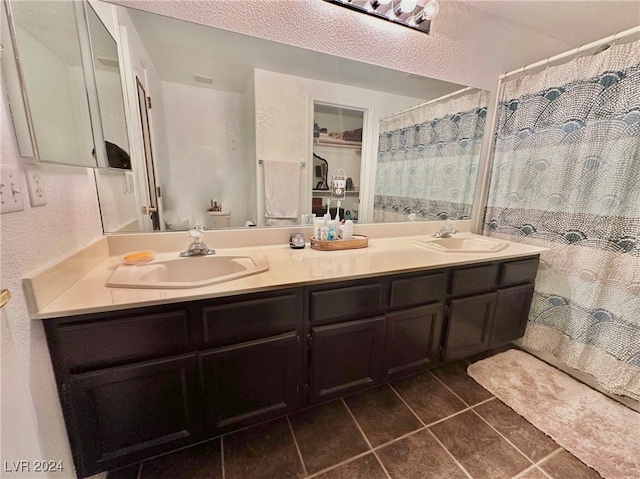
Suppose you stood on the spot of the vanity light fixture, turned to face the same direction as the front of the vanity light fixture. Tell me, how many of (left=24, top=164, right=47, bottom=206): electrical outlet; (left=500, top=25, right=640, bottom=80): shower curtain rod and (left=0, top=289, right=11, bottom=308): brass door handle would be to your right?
2

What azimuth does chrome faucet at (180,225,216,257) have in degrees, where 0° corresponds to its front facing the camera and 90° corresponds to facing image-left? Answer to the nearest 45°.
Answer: approximately 0°

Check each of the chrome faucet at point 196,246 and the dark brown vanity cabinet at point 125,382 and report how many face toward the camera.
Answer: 2

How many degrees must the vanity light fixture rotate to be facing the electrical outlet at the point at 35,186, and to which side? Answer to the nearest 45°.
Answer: approximately 90° to its right

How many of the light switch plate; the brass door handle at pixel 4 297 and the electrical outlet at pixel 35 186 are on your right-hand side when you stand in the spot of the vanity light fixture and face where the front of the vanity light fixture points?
3

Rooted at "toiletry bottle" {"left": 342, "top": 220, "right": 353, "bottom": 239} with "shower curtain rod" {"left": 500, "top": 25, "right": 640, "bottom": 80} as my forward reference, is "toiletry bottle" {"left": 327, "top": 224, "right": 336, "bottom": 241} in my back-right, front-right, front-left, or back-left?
back-right

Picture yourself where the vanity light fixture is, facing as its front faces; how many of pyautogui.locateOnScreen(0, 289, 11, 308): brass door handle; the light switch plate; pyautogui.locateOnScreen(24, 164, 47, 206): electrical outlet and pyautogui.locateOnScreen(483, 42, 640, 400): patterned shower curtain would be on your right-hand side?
3

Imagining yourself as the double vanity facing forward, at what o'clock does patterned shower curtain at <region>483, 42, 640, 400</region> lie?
The patterned shower curtain is roughly at 10 o'clock from the double vanity.

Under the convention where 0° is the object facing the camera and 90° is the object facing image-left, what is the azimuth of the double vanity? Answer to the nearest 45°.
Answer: approximately 315°

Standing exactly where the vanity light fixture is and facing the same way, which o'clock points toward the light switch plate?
The light switch plate is roughly at 3 o'clock from the vanity light fixture.
